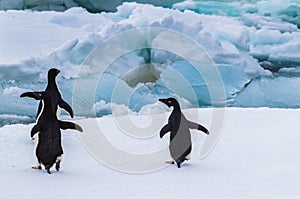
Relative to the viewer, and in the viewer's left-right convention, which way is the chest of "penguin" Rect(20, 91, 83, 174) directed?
facing away from the viewer and to the left of the viewer

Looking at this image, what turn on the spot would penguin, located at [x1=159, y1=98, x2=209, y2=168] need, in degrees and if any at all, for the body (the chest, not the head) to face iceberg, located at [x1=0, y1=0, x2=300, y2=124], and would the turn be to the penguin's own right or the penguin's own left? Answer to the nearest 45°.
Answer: approximately 45° to the penguin's own right

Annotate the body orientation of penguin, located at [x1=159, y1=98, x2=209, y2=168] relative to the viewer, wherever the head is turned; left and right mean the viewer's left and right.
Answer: facing away from the viewer and to the left of the viewer

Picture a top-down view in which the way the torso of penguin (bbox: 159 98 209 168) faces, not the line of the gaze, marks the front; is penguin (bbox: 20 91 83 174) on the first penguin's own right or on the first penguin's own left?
on the first penguin's own left

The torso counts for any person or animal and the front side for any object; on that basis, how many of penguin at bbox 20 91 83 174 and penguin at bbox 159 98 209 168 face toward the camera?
0

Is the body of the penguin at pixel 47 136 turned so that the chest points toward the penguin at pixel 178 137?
no

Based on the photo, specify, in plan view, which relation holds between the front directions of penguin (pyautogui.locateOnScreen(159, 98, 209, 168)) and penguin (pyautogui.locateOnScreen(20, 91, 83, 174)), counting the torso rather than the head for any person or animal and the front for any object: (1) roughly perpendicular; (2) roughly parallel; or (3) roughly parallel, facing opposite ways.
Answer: roughly parallel
